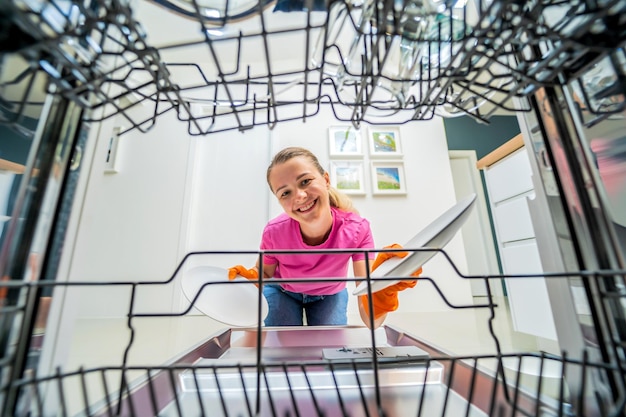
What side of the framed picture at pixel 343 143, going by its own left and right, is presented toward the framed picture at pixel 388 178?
left

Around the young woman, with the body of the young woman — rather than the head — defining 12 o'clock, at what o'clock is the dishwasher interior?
The dishwasher interior is roughly at 12 o'clock from the young woman.

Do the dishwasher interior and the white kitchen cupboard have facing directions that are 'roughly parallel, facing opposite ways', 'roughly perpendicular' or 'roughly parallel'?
roughly perpendicular

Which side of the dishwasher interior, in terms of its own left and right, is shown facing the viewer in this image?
back
